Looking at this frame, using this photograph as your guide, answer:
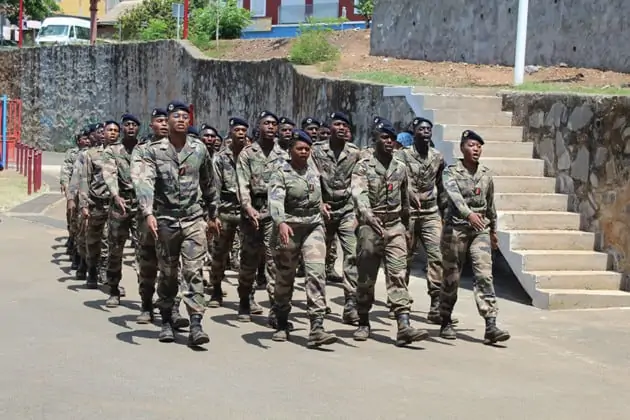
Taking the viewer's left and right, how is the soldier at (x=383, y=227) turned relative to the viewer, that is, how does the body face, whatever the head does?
facing the viewer and to the right of the viewer

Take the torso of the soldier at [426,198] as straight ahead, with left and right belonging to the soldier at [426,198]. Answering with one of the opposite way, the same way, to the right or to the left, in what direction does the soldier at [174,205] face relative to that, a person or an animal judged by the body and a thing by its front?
the same way

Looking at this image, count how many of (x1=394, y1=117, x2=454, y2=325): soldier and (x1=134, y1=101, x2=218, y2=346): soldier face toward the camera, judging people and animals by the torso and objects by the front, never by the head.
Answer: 2

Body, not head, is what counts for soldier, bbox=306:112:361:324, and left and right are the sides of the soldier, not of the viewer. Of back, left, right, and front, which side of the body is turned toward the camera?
front

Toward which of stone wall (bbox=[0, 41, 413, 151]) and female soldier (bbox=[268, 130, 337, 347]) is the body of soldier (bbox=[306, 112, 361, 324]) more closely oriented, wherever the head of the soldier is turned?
the female soldier

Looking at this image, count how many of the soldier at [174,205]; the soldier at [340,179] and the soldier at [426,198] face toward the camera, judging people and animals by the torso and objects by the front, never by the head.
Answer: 3

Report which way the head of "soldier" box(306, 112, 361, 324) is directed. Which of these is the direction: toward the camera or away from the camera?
toward the camera

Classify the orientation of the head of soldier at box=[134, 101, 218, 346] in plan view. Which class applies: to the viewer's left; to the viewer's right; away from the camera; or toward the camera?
toward the camera

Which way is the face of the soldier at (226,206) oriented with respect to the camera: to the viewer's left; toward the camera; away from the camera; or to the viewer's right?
toward the camera

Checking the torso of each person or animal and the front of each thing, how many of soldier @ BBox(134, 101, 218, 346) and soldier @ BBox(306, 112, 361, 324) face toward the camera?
2

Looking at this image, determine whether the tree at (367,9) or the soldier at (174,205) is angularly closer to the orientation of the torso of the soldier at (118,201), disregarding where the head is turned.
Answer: the soldier

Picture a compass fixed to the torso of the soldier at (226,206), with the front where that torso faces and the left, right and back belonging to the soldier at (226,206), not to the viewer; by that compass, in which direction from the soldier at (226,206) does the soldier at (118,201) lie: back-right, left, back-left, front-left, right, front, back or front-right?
back-right

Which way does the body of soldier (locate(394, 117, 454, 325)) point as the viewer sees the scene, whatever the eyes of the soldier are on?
toward the camera

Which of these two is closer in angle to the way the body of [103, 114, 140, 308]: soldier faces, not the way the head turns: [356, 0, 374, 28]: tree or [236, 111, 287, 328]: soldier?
the soldier

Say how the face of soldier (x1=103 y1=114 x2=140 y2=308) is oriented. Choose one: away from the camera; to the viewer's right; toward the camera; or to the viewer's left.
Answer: toward the camera

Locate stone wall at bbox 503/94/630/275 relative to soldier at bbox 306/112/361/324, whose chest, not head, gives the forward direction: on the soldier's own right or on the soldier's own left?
on the soldier's own left
